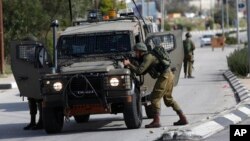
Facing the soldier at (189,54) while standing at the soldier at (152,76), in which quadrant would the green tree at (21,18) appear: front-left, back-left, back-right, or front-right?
front-left

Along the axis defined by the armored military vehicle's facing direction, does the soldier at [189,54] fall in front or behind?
behind

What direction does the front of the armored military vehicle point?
toward the camera

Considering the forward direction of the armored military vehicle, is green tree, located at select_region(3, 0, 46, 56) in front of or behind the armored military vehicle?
behind

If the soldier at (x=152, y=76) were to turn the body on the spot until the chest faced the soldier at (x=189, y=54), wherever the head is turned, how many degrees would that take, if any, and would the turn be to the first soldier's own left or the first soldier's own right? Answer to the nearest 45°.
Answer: approximately 90° to the first soldier's own right

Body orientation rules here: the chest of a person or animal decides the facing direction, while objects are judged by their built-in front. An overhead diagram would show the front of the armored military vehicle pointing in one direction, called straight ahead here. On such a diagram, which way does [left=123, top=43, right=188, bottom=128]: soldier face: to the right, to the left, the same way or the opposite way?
to the right

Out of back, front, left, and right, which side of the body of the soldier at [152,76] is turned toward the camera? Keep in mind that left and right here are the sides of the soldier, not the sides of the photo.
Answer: left

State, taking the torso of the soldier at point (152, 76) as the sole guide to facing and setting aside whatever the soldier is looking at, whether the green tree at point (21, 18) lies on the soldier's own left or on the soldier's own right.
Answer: on the soldier's own right
